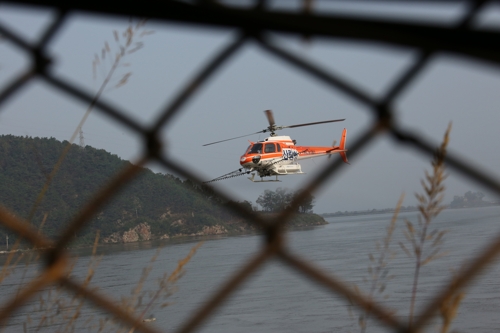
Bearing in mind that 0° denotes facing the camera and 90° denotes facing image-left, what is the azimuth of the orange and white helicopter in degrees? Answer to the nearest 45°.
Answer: approximately 45°

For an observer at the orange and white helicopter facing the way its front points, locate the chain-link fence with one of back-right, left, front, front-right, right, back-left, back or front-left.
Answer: front-left
